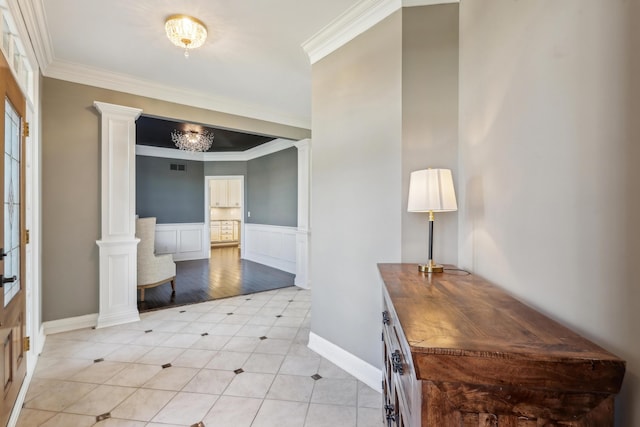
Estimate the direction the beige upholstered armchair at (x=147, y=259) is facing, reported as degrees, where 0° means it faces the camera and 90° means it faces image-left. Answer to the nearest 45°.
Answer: approximately 225°

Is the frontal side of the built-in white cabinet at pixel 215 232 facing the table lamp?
yes

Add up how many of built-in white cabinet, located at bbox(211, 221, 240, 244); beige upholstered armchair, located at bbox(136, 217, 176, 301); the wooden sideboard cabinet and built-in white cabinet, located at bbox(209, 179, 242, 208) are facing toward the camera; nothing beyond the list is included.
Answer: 2

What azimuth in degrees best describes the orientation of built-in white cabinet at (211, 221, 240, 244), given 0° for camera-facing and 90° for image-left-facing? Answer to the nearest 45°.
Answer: approximately 0°

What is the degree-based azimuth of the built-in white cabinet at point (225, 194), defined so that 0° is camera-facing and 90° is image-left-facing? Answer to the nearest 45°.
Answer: approximately 0°

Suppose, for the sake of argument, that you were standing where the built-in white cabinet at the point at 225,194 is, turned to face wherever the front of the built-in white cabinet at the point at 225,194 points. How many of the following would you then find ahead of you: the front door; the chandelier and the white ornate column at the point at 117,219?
3

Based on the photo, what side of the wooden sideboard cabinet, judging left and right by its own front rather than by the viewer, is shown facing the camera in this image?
left

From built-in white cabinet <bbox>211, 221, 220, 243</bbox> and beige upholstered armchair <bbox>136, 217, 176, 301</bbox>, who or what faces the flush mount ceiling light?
the built-in white cabinet

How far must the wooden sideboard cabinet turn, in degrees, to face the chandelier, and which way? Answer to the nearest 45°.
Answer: approximately 45° to its right

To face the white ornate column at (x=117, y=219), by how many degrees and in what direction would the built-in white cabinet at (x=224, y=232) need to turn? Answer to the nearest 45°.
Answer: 0° — it already faces it

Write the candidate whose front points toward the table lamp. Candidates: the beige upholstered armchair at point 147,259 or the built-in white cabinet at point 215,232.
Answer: the built-in white cabinet
